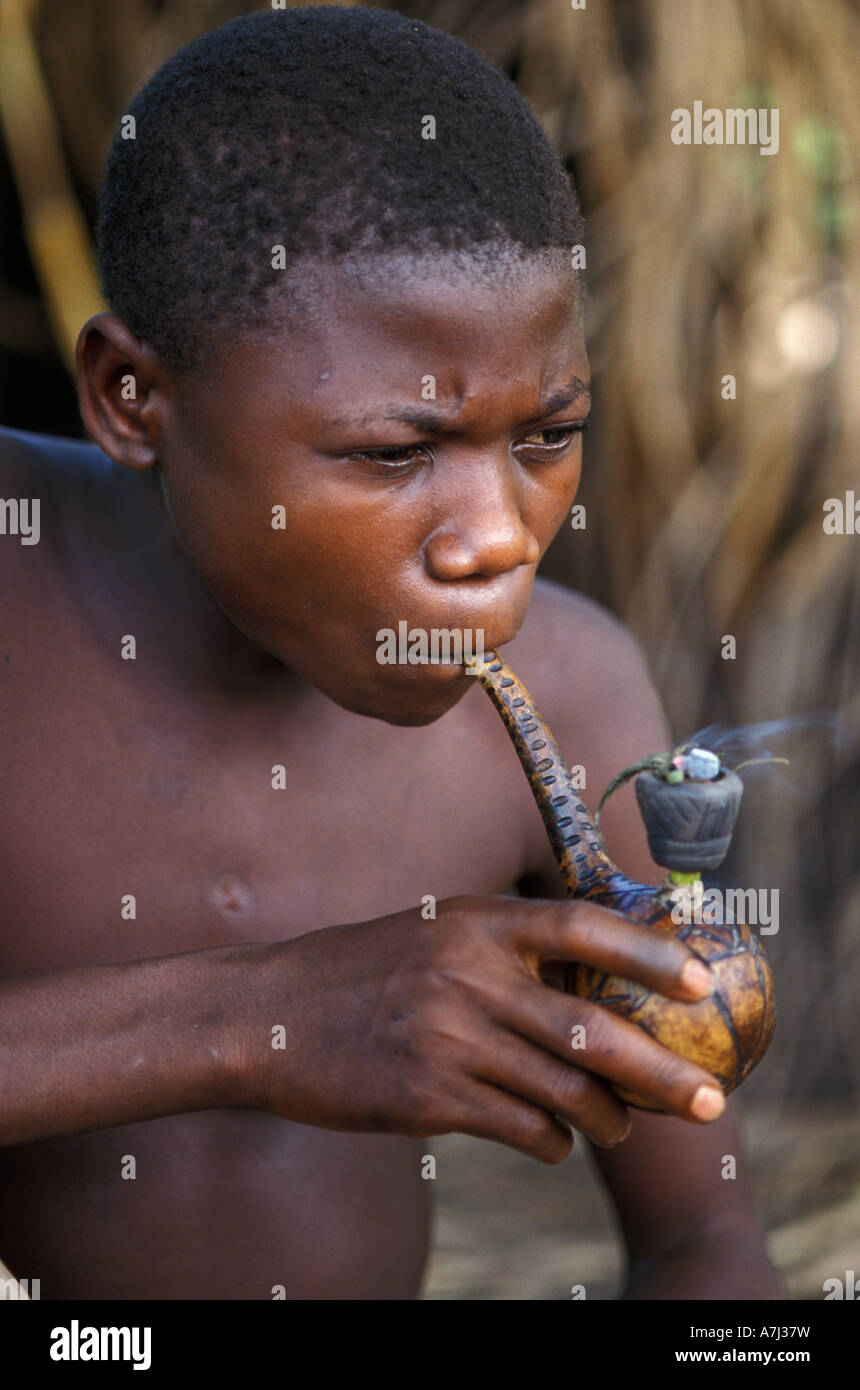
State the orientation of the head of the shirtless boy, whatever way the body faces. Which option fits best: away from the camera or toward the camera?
toward the camera

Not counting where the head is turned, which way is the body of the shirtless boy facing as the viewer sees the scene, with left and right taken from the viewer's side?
facing the viewer and to the right of the viewer
